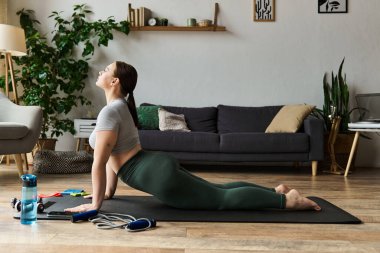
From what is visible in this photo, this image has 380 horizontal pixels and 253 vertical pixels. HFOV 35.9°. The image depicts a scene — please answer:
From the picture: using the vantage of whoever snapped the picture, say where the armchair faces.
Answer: facing the viewer

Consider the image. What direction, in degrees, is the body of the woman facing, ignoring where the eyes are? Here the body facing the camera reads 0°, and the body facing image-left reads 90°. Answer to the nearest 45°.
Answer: approximately 90°

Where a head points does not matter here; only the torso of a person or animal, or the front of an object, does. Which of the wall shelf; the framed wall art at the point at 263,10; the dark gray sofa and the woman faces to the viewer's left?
the woman

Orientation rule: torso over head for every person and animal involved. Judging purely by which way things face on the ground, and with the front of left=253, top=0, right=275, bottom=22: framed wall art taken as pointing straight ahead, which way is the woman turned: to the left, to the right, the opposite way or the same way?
to the right

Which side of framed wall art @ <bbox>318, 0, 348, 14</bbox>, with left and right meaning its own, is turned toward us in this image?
front

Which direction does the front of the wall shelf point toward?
toward the camera

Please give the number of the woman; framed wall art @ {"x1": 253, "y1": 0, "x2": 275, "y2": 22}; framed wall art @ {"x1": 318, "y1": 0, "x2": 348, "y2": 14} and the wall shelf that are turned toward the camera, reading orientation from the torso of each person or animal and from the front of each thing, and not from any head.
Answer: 3
